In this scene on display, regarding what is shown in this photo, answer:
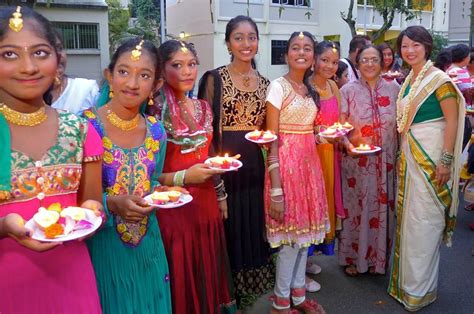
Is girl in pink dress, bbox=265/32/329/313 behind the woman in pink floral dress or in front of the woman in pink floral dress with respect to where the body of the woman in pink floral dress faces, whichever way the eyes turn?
in front

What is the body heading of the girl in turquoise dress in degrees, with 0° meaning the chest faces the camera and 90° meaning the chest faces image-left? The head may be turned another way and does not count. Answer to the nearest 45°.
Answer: approximately 0°

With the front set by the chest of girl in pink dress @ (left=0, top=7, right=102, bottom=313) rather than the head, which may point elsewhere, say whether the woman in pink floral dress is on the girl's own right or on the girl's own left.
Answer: on the girl's own left

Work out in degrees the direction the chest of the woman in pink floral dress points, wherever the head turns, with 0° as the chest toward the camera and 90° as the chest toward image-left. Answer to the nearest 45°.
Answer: approximately 0°

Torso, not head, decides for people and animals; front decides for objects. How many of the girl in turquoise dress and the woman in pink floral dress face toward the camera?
2

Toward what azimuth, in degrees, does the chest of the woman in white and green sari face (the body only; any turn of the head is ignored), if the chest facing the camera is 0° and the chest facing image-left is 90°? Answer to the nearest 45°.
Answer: approximately 45°

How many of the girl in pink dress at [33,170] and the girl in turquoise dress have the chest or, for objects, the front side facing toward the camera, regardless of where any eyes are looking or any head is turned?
2

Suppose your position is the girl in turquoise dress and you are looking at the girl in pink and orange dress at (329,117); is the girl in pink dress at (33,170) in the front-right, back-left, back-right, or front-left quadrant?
back-right
